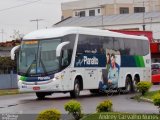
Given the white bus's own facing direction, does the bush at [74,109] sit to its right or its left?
on its left

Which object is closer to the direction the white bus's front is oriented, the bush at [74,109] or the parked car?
the bush

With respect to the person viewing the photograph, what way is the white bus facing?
facing the viewer and to the left of the viewer

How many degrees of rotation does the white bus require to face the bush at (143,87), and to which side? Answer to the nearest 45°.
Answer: approximately 135° to its left
